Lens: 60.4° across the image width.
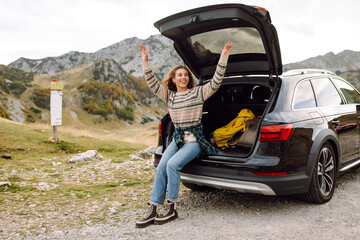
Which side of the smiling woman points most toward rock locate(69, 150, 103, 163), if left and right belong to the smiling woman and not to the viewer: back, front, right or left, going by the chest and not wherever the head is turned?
right

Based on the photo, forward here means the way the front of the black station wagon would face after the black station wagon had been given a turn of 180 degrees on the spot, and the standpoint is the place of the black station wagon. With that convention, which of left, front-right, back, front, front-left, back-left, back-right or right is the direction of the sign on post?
right

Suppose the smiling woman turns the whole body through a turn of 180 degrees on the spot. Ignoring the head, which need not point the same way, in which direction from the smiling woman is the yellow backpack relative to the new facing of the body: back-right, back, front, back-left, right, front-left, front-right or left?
front

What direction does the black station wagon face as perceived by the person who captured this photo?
facing away from the viewer and to the right of the viewer

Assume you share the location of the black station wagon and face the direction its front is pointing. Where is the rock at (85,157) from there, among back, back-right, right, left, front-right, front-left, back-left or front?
left

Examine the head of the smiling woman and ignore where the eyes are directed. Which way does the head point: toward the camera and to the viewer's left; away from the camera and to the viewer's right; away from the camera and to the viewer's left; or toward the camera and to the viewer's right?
toward the camera and to the viewer's right

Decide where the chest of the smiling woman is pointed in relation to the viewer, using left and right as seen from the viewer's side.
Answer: facing the viewer and to the left of the viewer
